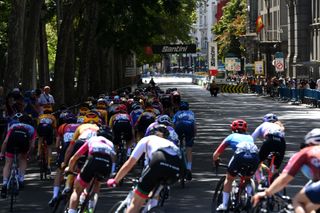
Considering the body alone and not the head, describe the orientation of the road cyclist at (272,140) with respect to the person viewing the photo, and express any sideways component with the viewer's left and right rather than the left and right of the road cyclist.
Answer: facing away from the viewer and to the left of the viewer

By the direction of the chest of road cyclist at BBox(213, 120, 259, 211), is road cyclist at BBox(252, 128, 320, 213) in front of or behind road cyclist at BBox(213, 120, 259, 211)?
behind

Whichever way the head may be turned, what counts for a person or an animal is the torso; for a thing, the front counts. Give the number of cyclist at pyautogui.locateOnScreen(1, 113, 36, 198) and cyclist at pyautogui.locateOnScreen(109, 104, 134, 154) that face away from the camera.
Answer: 2

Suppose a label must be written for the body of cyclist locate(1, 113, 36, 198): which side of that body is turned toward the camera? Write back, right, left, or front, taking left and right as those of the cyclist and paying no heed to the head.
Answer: back

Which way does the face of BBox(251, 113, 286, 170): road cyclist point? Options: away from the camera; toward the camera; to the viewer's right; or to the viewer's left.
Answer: away from the camera

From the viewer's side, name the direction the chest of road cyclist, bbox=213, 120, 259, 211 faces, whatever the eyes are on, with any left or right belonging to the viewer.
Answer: facing away from the viewer and to the left of the viewer

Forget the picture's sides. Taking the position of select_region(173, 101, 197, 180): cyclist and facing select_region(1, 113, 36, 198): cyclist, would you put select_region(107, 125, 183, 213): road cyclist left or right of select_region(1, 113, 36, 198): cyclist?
left

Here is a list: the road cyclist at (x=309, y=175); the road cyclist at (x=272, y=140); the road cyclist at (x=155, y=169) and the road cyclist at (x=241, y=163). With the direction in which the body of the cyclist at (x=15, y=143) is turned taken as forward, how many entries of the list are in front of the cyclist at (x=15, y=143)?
0

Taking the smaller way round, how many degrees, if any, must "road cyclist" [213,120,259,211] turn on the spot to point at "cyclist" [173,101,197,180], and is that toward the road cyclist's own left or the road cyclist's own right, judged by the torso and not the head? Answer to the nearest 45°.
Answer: approximately 45° to the road cyclist's own right

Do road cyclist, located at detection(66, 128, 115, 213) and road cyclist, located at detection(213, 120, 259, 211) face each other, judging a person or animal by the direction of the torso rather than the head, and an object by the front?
no

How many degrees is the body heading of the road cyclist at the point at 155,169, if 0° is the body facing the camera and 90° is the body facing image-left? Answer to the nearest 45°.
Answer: approximately 135°

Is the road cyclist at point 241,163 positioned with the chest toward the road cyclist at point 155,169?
no

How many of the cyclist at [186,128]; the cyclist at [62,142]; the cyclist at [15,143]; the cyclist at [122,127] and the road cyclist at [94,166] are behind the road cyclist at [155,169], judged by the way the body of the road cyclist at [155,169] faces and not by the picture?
0

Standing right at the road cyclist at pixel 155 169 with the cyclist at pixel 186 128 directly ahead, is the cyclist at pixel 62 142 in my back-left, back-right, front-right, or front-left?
front-left
